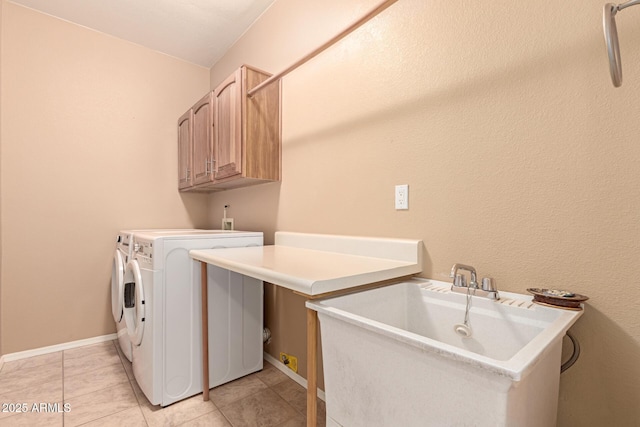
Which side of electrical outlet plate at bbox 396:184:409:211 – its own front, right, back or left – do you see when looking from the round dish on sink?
left

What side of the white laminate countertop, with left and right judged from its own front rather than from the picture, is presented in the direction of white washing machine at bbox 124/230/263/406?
right

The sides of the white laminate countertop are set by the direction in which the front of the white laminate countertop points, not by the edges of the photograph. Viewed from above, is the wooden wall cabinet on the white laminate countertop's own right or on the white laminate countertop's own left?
on the white laminate countertop's own right

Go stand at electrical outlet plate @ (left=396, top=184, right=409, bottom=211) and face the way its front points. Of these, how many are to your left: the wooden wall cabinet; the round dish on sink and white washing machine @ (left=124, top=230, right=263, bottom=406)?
1

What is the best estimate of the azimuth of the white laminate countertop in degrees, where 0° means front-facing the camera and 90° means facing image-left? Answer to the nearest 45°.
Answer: approximately 45°

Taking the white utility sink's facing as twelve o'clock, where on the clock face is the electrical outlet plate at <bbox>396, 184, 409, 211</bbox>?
The electrical outlet plate is roughly at 4 o'clock from the white utility sink.

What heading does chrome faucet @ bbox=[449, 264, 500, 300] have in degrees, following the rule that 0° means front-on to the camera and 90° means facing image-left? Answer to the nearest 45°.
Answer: approximately 45°

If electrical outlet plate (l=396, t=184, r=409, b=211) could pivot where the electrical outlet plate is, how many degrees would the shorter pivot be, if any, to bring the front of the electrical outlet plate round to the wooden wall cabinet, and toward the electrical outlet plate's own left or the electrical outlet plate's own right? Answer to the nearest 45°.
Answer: approximately 45° to the electrical outlet plate's own right

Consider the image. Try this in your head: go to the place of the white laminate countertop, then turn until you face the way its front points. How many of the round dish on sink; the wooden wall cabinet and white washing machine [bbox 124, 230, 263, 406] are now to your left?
1
